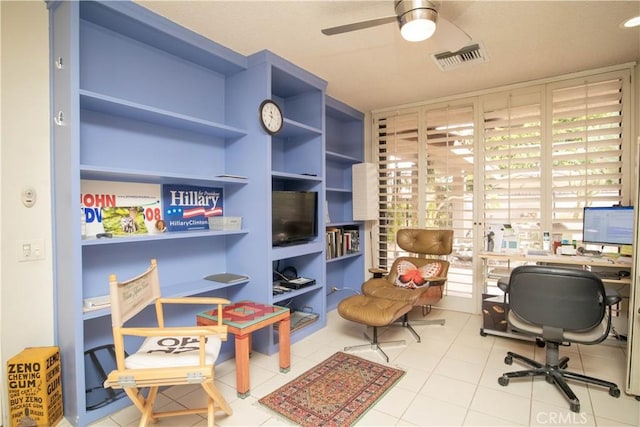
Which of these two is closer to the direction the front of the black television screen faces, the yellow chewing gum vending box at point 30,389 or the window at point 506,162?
the window

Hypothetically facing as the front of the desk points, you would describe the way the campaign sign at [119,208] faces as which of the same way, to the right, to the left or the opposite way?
to the left

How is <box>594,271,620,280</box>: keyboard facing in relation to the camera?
toward the camera

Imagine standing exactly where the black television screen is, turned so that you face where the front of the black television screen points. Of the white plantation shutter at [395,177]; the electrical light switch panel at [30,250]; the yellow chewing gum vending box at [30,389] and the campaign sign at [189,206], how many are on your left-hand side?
1

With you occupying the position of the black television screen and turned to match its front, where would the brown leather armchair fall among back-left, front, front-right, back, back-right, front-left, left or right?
front-left

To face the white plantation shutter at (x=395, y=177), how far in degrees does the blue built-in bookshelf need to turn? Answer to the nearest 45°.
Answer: approximately 45° to its left

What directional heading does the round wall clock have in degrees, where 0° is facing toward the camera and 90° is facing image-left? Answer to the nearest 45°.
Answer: approximately 315°

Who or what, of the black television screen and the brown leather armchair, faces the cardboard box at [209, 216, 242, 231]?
the brown leather armchair

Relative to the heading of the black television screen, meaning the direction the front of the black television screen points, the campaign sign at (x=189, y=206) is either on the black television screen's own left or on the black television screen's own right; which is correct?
on the black television screen's own right

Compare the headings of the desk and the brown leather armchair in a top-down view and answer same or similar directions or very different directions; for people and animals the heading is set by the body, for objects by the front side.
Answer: same or similar directions

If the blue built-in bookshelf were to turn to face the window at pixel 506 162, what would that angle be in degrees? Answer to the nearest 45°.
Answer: approximately 45° to its left

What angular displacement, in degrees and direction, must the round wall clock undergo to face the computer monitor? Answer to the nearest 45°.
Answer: approximately 45° to its left
